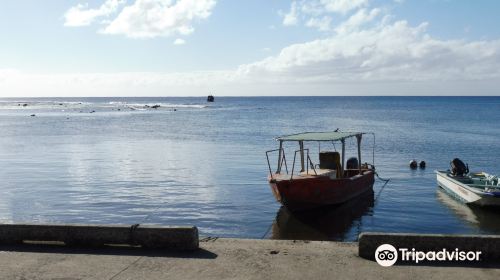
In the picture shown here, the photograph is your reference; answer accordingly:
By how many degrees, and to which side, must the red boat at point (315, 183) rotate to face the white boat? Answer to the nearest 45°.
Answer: approximately 180°

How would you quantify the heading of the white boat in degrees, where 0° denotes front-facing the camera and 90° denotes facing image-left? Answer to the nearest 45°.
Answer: approximately 315°

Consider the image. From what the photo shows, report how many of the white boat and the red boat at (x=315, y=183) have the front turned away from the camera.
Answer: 0

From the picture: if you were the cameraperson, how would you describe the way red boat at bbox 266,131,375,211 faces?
facing the viewer and to the left of the viewer

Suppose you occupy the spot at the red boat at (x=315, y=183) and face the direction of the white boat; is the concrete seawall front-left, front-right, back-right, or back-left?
back-right

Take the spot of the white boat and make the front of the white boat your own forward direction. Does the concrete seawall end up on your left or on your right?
on your right

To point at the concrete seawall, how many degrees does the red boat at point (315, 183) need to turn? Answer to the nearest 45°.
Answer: approximately 45° to its left
